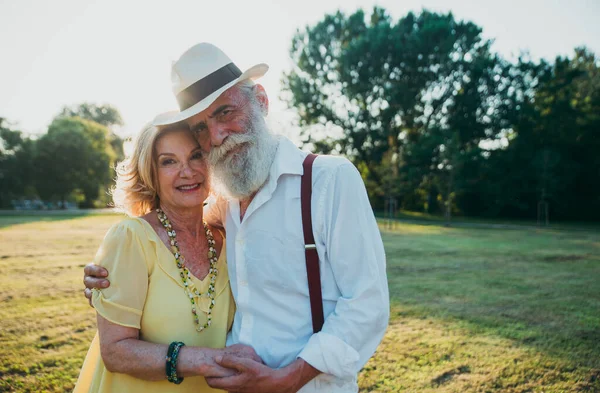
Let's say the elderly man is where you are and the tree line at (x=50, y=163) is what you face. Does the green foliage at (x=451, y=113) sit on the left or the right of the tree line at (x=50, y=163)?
right

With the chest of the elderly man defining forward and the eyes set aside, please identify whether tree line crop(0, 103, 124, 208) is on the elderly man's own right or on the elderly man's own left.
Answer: on the elderly man's own right

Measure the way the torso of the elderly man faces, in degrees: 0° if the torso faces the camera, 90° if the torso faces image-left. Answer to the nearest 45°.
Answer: approximately 45°

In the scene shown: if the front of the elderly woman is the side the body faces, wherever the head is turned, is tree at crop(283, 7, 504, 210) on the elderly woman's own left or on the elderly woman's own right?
on the elderly woman's own left

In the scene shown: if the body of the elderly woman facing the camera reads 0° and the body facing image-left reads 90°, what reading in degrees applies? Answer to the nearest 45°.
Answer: approximately 315°

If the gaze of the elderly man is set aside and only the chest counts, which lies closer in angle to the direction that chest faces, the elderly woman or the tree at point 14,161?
the elderly woman

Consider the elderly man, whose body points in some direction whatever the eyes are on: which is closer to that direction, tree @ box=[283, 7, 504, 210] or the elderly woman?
the elderly woman

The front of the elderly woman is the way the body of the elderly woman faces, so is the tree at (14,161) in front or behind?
behind

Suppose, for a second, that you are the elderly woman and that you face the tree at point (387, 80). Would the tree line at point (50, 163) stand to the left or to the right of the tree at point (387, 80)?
left
